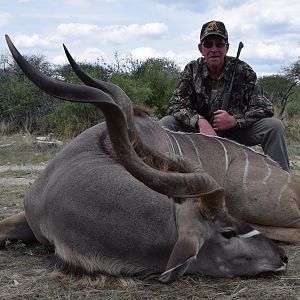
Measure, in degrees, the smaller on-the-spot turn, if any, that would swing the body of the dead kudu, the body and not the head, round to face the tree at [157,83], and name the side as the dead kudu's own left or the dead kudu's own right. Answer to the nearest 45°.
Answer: approximately 135° to the dead kudu's own right

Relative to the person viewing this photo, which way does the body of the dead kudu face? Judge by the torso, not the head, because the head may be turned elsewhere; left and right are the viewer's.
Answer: facing the viewer and to the left of the viewer
